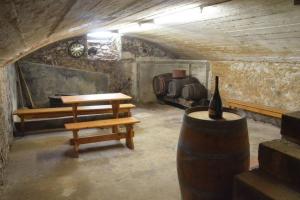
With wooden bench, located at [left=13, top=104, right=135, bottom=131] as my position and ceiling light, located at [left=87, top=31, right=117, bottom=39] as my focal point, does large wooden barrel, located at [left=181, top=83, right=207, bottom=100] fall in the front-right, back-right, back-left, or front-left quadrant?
front-right

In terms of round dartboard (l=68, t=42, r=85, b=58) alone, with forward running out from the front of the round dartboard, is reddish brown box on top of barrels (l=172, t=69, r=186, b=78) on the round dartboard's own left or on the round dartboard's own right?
on the round dartboard's own left

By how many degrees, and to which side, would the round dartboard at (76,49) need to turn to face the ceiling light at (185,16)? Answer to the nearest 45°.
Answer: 0° — it already faces it

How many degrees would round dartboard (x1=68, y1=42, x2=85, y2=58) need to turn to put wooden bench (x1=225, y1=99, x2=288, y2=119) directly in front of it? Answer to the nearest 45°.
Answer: approximately 45° to its left

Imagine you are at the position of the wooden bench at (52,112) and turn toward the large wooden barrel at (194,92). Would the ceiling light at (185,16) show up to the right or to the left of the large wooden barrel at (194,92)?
right

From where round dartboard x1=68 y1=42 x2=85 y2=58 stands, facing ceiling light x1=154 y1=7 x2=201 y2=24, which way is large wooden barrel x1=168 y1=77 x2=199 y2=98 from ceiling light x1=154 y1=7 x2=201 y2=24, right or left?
left

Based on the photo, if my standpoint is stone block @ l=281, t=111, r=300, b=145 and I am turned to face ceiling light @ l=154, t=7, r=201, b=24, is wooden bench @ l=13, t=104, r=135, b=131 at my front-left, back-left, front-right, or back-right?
front-left

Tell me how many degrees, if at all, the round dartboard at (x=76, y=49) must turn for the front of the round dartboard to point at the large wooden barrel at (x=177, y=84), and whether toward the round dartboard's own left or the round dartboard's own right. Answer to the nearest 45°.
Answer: approximately 90° to the round dartboard's own left

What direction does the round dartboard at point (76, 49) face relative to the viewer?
toward the camera

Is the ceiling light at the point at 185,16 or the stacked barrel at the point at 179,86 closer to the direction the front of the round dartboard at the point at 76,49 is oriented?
the ceiling light

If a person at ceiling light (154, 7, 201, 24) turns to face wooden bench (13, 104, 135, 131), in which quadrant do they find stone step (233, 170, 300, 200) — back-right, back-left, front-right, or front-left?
back-left

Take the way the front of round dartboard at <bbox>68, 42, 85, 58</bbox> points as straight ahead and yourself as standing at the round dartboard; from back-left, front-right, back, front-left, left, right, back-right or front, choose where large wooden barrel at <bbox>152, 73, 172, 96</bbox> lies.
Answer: left

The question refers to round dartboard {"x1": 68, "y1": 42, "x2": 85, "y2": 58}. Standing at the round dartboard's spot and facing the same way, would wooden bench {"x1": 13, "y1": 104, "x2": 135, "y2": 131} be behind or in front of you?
in front

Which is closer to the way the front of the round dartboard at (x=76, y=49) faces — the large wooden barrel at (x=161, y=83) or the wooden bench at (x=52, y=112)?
the wooden bench

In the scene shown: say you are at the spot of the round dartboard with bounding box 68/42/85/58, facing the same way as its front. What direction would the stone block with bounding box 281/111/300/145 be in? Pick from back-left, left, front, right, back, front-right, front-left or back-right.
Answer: front

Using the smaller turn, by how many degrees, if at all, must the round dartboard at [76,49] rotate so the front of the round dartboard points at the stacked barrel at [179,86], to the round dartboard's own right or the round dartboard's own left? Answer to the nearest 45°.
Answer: approximately 90° to the round dartboard's own left

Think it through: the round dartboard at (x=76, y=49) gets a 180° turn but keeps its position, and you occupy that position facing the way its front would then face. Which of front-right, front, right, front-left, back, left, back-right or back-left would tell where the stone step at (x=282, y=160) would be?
back

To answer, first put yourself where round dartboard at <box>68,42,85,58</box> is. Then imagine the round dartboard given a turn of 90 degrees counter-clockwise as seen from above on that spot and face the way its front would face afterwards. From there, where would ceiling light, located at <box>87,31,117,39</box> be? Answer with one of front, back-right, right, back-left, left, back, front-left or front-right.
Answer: front

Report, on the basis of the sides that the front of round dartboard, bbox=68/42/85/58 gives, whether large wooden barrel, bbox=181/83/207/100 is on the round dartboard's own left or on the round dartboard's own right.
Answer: on the round dartboard's own left

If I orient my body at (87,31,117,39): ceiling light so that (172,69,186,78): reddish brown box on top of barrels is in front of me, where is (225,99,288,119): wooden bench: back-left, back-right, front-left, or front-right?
front-right

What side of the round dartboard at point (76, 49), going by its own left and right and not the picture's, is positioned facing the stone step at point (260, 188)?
front
